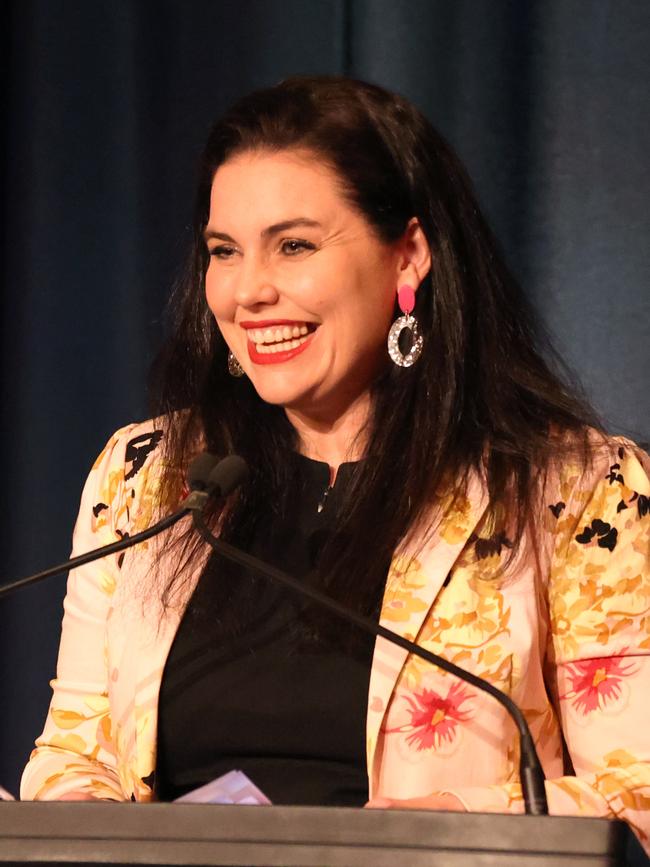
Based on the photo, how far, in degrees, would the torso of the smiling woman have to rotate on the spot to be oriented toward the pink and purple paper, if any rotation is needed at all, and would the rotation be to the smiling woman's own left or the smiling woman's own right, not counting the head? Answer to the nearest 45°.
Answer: approximately 45° to the smiling woman's own left

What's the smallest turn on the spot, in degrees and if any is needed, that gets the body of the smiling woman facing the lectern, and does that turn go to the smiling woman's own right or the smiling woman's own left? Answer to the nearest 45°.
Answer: approximately 45° to the smiling woman's own left

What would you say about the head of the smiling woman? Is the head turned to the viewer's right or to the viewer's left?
to the viewer's left
